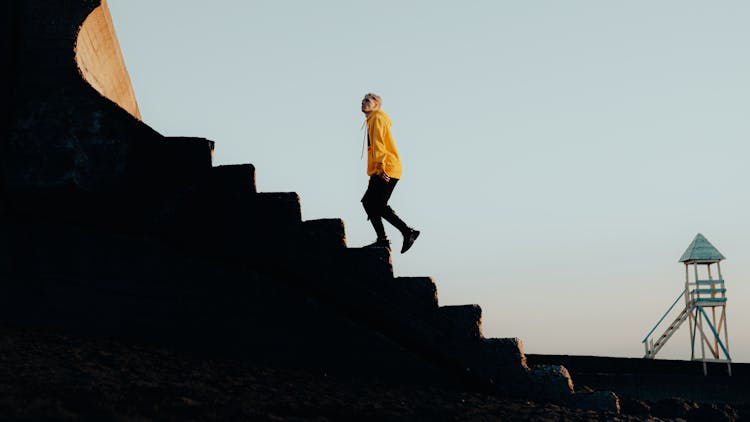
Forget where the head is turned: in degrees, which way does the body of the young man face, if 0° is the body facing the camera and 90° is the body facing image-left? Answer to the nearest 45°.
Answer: approximately 90°

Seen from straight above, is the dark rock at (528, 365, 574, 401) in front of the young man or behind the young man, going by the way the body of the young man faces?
behind

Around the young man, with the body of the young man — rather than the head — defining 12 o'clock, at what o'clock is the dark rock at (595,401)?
The dark rock is roughly at 6 o'clock from the young man.

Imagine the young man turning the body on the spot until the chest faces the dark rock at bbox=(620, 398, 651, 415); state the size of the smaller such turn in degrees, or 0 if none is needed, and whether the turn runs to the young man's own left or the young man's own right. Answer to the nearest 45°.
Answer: approximately 135° to the young man's own right

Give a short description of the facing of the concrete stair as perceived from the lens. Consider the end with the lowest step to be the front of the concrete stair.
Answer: facing to the right of the viewer

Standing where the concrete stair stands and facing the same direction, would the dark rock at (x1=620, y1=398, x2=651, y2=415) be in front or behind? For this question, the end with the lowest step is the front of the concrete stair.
in front
